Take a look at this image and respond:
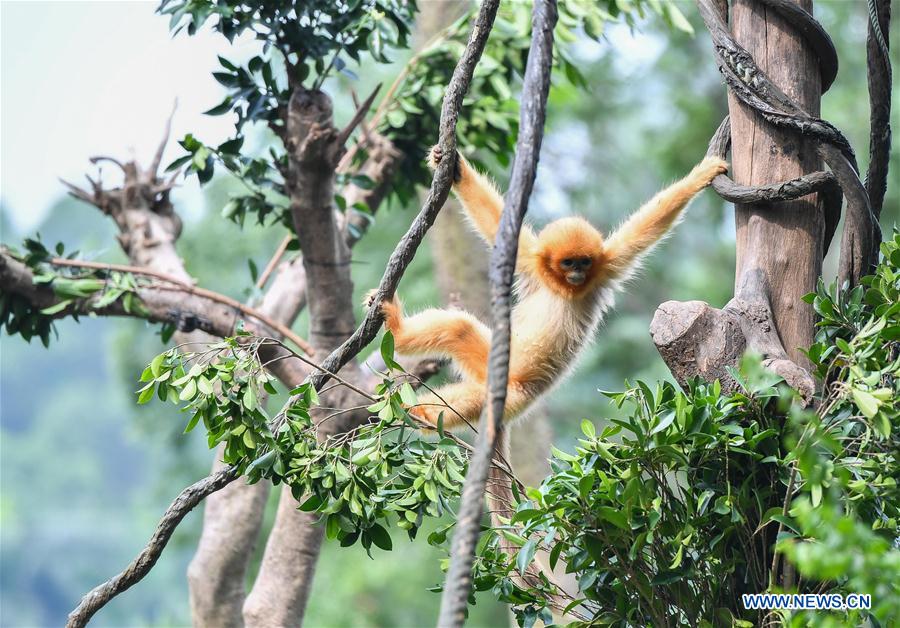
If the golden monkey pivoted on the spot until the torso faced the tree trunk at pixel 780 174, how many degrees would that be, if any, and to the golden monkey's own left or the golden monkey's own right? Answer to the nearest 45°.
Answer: approximately 45° to the golden monkey's own left

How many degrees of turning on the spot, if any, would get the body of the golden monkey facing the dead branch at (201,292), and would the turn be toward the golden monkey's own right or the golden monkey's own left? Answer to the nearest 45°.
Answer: approximately 90° to the golden monkey's own right

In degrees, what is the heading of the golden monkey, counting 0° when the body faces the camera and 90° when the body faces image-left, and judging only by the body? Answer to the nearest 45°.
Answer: approximately 0°

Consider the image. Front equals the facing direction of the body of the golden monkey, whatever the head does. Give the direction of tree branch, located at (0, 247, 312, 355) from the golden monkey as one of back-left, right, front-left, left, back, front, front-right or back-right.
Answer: right
